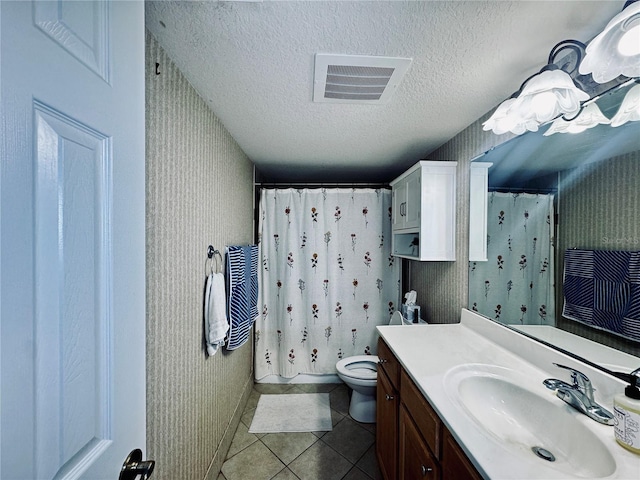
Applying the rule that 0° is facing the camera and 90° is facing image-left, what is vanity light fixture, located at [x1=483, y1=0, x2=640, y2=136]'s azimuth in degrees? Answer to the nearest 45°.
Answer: approximately 45°

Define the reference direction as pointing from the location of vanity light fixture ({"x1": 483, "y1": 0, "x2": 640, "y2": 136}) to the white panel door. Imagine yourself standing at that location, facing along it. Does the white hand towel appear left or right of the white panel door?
right

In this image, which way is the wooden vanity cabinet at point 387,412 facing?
to the viewer's left

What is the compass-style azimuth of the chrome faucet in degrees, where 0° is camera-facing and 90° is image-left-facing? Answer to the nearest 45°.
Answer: approximately 45°

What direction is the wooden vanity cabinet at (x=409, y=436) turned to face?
to the viewer's left

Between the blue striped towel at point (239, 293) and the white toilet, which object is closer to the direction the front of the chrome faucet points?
the blue striped towel
